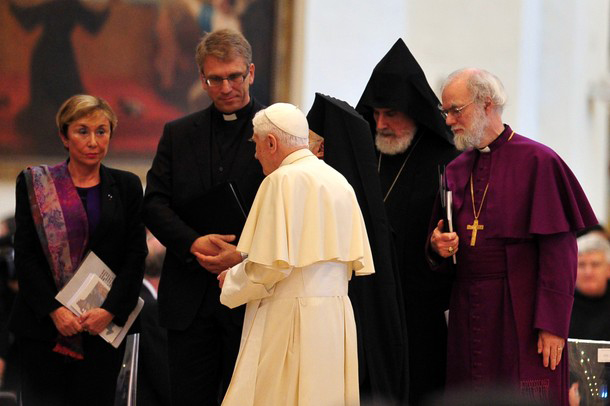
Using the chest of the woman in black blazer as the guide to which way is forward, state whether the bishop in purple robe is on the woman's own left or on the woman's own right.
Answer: on the woman's own left

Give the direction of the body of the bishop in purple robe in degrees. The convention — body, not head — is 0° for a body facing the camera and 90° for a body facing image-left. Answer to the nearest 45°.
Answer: approximately 45°

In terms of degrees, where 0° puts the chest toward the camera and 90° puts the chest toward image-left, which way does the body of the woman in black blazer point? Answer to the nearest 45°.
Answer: approximately 0°

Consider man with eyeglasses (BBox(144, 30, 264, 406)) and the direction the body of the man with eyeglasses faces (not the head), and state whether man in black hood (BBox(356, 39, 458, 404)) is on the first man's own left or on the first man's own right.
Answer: on the first man's own left

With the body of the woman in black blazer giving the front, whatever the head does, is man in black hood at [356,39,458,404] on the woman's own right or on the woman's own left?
on the woman's own left

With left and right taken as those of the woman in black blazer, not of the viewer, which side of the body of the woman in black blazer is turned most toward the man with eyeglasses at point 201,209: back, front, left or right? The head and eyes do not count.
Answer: left

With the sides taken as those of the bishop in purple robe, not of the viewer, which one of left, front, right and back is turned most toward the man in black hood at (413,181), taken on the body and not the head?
right
